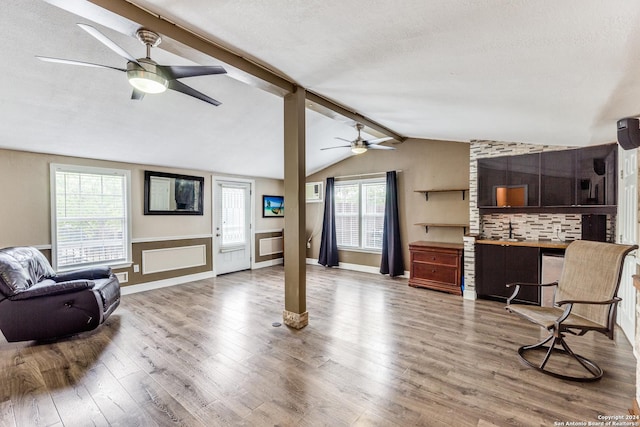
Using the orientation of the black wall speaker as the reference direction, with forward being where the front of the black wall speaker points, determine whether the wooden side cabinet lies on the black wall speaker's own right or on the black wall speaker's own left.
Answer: on the black wall speaker's own right

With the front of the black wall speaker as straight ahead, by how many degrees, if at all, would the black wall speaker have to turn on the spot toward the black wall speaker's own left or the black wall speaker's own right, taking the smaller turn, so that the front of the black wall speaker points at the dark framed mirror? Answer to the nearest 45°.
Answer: approximately 45° to the black wall speaker's own right

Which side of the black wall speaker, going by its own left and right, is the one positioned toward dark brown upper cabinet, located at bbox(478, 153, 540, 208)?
right

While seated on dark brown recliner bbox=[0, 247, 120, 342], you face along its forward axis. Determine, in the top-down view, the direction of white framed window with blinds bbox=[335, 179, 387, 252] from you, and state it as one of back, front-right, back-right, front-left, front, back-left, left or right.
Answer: front

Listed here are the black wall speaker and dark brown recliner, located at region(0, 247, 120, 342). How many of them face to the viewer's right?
1

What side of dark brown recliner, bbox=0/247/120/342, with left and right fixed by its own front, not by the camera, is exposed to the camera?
right

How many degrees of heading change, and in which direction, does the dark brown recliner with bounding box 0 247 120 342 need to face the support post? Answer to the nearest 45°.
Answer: approximately 45° to its right

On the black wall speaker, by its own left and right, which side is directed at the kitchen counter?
right

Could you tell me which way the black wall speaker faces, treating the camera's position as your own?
facing the viewer and to the left of the viewer

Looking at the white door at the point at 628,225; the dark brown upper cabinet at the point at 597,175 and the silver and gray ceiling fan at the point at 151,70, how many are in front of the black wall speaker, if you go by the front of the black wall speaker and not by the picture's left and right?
1

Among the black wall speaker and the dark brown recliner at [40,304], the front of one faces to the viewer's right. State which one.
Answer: the dark brown recliner

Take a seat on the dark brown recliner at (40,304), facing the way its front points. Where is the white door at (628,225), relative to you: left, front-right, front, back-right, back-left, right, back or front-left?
front-right

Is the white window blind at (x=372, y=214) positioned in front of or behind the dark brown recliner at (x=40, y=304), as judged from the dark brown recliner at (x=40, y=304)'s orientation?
in front

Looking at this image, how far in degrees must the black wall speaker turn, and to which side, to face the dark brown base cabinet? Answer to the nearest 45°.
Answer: approximately 90° to its right
